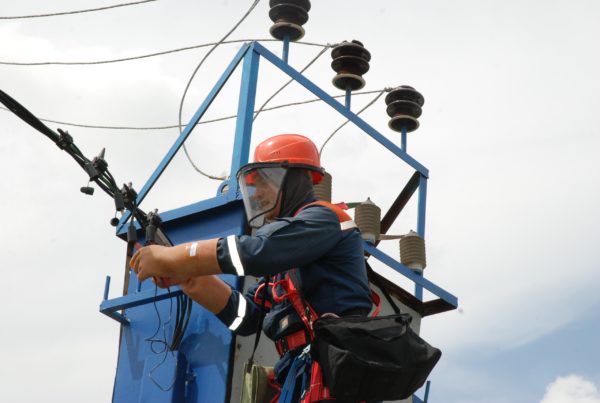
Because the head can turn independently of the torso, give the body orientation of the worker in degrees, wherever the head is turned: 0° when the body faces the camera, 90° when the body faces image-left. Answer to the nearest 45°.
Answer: approximately 90°

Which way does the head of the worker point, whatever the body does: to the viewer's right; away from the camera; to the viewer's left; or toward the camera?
to the viewer's left

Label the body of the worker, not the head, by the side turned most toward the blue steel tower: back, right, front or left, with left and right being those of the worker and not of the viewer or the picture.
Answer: right

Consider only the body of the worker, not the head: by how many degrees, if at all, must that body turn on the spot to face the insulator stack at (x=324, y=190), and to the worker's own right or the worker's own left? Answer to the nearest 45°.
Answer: approximately 90° to the worker's own right

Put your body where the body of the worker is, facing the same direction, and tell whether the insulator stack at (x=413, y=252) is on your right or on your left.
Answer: on your right

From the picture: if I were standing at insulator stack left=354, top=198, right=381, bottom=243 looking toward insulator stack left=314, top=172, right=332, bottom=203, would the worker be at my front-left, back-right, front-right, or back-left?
front-left

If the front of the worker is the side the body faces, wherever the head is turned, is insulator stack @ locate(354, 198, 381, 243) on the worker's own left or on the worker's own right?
on the worker's own right
